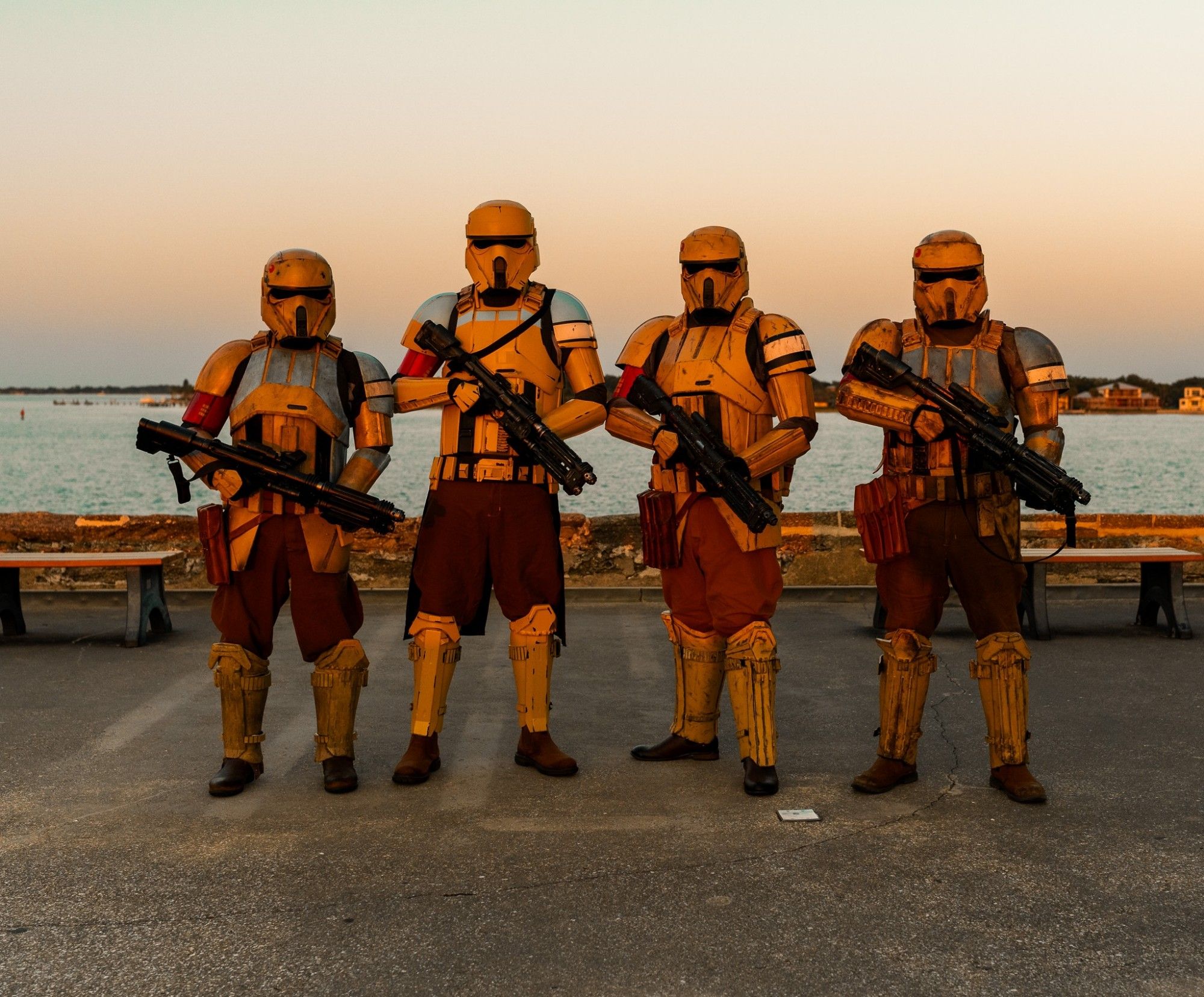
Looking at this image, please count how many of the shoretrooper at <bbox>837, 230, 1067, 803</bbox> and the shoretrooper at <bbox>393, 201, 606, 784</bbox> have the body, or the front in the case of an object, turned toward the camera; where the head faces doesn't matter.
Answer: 2

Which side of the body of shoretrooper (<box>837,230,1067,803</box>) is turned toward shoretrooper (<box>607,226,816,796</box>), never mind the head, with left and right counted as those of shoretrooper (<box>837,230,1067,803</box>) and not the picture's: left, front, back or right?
right

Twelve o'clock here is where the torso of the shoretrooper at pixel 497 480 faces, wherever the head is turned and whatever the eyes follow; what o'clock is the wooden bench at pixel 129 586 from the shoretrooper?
The wooden bench is roughly at 5 o'clock from the shoretrooper.

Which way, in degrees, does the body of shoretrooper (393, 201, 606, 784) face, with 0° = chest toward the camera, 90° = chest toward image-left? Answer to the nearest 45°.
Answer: approximately 0°

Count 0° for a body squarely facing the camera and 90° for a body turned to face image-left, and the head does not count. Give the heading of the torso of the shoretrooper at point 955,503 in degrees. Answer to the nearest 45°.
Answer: approximately 0°

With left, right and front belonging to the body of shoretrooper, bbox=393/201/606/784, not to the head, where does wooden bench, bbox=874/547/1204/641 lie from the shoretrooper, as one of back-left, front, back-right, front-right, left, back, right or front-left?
back-left

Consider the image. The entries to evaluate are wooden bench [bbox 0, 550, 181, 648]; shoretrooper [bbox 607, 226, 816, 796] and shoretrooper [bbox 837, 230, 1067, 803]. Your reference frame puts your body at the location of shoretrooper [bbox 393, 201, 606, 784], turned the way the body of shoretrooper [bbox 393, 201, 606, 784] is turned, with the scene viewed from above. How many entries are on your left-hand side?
2

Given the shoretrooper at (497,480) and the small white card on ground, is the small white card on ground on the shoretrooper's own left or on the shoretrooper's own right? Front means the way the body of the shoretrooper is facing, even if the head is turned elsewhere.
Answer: on the shoretrooper's own left

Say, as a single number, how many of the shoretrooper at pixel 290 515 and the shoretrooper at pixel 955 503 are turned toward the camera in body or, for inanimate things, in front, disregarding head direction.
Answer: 2

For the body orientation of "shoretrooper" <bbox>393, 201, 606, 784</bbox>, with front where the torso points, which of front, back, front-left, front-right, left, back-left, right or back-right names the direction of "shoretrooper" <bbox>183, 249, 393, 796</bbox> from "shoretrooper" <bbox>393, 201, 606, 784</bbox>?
right
